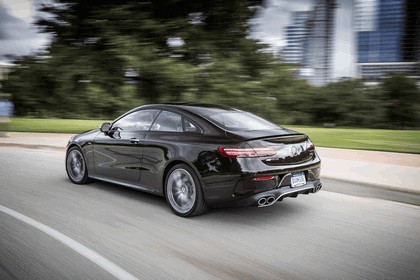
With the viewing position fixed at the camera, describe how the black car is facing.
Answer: facing away from the viewer and to the left of the viewer
